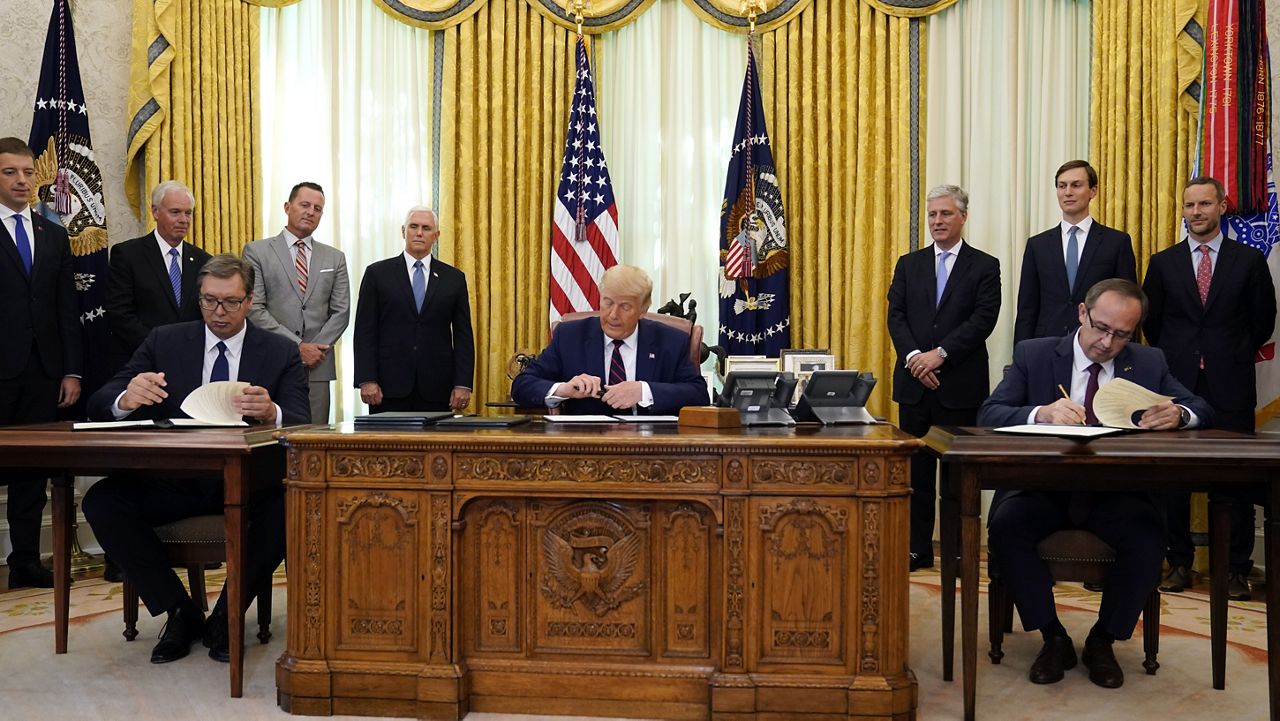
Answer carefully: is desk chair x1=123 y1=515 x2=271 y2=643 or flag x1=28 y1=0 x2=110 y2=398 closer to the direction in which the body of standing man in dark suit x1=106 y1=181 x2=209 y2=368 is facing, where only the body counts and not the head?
the desk chair

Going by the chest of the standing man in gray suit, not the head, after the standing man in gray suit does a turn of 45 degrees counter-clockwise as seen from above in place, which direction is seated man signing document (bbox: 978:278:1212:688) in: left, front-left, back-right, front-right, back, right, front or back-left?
front

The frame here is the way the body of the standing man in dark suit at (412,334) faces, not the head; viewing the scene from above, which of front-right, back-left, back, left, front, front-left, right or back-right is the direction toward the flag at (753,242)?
left

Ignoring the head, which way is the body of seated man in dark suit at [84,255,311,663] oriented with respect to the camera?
toward the camera

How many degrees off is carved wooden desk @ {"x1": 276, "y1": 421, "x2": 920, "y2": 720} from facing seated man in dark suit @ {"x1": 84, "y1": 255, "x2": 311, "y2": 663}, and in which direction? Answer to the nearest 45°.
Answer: approximately 135° to its right

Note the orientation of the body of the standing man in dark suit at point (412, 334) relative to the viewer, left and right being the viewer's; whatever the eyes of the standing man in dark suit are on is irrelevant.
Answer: facing the viewer

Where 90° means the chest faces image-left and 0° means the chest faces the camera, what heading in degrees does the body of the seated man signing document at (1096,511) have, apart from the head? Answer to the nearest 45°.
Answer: approximately 0°

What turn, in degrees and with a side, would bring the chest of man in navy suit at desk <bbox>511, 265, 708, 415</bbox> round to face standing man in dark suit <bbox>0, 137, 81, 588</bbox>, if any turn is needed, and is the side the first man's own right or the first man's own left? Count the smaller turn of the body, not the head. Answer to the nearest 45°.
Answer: approximately 90° to the first man's own right

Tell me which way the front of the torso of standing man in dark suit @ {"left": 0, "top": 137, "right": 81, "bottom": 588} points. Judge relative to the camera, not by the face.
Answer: toward the camera

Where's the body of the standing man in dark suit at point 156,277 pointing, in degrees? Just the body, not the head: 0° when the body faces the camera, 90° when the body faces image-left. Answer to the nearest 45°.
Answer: approximately 315°

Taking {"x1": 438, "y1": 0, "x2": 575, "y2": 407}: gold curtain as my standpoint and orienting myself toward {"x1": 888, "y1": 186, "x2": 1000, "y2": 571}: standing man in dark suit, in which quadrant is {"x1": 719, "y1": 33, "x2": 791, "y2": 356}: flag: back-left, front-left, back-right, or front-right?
front-left

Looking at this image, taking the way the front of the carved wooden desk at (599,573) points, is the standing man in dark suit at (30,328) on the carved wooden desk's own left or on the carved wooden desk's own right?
on the carved wooden desk's own right

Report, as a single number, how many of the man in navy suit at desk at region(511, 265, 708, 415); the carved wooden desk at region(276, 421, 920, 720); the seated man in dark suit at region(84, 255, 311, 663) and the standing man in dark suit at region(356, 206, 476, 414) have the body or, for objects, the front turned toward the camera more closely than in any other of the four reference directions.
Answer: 4

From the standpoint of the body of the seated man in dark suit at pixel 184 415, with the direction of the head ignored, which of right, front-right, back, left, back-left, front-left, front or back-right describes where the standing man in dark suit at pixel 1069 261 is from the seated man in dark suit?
left

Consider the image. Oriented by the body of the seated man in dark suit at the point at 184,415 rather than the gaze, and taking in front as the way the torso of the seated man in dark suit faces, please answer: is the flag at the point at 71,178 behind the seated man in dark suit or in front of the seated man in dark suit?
behind

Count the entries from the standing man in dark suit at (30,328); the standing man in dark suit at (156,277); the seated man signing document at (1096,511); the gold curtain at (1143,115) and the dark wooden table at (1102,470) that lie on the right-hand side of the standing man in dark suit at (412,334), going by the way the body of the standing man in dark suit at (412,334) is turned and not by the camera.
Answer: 2
